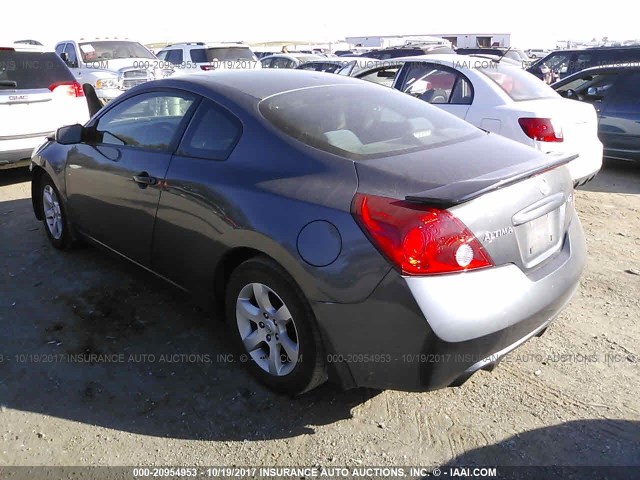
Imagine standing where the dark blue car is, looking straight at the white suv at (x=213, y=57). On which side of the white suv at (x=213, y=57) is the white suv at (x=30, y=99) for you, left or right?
left

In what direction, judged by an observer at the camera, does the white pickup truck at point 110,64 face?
facing the viewer and to the right of the viewer

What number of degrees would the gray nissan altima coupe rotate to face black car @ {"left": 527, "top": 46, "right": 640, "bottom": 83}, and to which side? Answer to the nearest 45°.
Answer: approximately 90° to its right

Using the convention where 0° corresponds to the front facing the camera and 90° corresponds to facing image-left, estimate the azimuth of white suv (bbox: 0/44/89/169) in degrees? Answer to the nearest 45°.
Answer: approximately 180°

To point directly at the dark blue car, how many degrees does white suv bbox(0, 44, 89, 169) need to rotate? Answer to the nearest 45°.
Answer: approximately 90° to its right

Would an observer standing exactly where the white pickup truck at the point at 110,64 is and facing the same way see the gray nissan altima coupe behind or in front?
in front

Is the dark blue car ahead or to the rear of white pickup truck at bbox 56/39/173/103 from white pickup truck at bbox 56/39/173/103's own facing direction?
ahead

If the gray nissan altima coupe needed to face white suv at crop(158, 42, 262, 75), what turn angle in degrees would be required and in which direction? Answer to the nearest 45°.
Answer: approximately 45° to its right

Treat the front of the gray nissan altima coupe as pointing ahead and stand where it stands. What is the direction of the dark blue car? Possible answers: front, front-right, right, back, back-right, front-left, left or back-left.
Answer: right

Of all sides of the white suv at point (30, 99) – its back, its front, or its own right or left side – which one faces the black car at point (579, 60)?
right

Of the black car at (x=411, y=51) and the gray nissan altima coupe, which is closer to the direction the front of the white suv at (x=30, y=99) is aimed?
the black car

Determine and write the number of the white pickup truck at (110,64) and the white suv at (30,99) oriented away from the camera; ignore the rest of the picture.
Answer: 1

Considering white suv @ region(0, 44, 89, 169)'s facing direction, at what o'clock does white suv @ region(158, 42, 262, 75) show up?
white suv @ region(158, 42, 262, 75) is roughly at 1 o'clock from white suv @ region(0, 44, 89, 169).

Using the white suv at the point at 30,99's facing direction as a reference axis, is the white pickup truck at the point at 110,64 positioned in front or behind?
in front

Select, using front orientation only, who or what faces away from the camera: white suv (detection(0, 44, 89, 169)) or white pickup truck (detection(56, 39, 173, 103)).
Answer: white suv (detection(0, 44, 89, 169))

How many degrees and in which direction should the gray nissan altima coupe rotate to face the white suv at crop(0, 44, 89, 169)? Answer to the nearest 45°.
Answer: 0° — it already faces it
